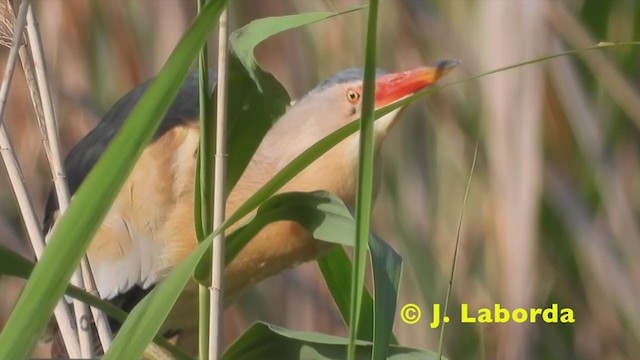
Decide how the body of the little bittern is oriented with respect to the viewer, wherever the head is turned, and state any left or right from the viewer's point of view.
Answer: facing to the right of the viewer

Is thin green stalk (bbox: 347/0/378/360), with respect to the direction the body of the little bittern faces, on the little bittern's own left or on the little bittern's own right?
on the little bittern's own right
